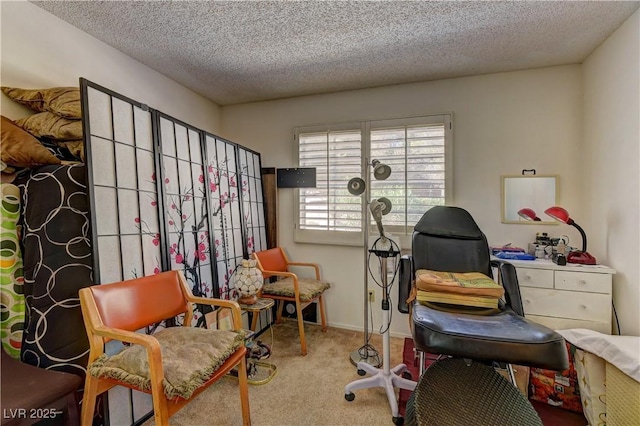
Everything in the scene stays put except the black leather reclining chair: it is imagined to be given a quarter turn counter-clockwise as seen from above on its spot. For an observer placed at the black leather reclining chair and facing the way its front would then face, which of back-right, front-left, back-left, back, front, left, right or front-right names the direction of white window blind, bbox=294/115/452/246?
left

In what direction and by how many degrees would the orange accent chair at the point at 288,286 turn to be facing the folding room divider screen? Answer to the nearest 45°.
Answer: approximately 90° to its right

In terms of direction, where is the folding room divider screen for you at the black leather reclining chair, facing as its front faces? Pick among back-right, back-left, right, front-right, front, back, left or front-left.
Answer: back-right

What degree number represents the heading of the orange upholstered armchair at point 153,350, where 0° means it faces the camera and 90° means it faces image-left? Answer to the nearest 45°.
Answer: approximately 315°

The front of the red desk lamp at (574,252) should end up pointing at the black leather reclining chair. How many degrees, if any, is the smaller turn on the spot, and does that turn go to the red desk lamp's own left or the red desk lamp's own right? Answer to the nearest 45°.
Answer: approximately 90° to the red desk lamp's own left

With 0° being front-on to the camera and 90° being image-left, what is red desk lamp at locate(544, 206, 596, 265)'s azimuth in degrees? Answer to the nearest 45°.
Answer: approximately 90°
